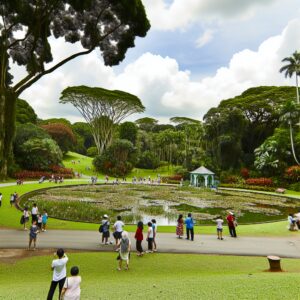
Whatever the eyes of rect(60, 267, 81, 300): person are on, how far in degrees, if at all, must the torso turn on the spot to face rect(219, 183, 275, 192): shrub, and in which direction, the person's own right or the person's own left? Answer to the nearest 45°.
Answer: approximately 45° to the person's own right

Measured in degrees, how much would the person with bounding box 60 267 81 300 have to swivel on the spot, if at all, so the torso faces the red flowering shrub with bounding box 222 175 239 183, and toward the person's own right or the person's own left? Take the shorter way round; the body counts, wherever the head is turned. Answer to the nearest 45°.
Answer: approximately 45° to the person's own right

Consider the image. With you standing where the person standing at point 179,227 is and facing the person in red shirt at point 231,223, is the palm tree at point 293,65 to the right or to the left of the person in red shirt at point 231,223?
left

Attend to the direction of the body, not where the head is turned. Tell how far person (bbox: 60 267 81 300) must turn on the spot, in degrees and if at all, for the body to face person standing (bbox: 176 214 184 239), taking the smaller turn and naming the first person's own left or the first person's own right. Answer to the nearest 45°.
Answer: approximately 45° to the first person's own right

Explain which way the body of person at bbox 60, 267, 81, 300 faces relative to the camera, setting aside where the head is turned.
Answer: away from the camera

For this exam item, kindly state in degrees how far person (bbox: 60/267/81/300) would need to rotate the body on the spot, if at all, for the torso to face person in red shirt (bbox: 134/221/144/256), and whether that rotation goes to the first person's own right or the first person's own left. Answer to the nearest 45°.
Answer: approximately 45° to the first person's own right
